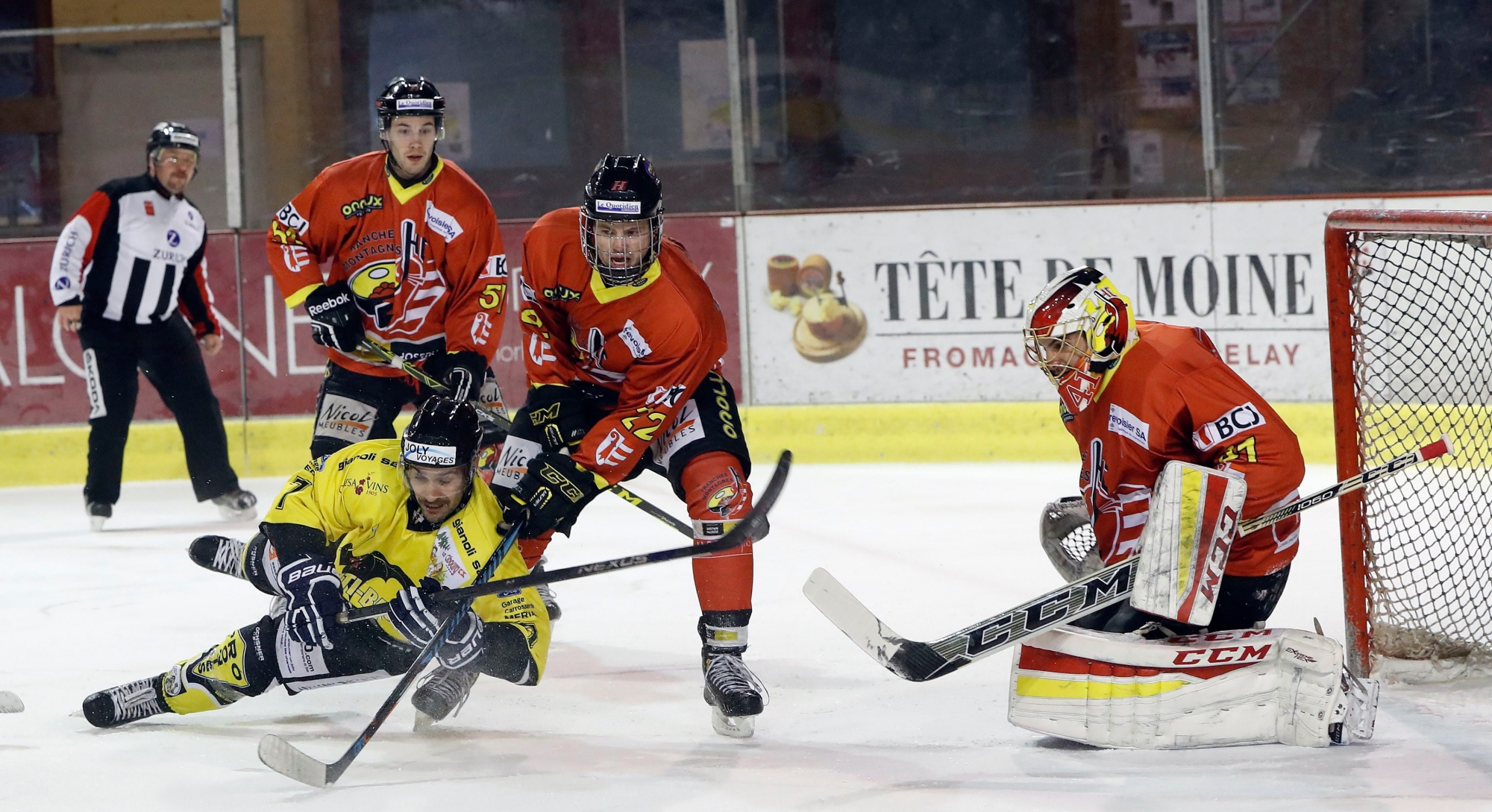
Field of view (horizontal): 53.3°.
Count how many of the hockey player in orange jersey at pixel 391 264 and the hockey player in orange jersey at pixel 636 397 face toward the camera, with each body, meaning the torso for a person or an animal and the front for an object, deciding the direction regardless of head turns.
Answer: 2

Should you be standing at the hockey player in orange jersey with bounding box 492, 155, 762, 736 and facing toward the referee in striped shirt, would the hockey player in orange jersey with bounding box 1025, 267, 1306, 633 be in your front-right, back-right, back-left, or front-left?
back-right

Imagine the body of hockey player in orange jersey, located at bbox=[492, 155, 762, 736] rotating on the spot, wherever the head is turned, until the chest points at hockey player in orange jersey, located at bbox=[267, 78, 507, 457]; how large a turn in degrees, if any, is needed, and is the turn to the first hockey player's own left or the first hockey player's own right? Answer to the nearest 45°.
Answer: approximately 135° to the first hockey player's own right

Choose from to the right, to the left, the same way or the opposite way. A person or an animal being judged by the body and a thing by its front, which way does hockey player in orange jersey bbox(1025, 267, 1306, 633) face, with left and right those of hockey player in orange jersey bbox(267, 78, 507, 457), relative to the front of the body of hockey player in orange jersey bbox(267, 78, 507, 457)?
to the right

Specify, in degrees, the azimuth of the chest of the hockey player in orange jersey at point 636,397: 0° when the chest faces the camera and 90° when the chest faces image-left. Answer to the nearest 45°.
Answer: approximately 0°

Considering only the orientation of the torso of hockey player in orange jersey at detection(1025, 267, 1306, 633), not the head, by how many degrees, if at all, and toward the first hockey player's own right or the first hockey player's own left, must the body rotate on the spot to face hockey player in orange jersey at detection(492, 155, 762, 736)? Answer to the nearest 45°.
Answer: approximately 45° to the first hockey player's own right

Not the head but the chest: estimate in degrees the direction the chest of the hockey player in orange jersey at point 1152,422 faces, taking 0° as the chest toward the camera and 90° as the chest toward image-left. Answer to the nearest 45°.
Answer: approximately 45°

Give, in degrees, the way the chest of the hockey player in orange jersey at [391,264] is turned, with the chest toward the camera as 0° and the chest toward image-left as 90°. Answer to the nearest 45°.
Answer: approximately 0°

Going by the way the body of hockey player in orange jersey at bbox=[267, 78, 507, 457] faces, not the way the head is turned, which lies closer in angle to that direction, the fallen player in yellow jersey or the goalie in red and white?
the fallen player in yellow jersey
